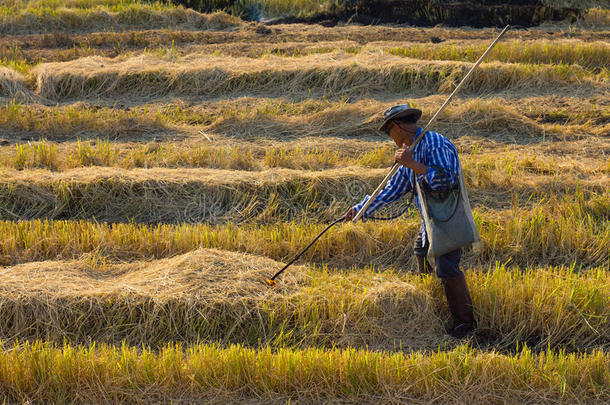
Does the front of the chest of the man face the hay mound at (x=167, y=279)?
yes

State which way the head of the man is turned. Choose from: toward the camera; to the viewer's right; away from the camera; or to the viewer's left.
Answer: to the viewer's left

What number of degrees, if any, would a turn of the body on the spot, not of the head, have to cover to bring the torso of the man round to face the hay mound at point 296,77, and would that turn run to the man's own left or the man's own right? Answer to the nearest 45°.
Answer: approximately 90° to the man's own right

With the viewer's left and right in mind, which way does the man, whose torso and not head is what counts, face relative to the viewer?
facing to the left of the viewer

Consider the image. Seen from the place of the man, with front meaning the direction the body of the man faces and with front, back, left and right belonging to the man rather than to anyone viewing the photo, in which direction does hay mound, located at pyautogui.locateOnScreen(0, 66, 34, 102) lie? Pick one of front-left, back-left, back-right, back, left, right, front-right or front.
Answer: front-right

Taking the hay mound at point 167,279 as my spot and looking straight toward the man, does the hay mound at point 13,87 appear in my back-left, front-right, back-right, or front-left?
back-left
